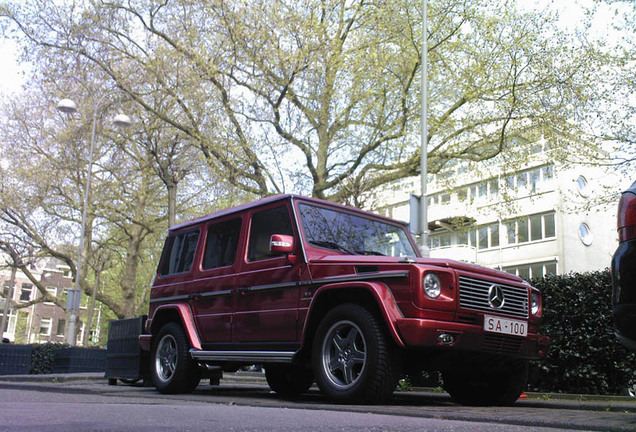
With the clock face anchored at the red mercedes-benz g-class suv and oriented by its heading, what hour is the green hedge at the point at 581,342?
The green hedge is roughly at 9 o'clock from the red mercedes-benz g-class suv.

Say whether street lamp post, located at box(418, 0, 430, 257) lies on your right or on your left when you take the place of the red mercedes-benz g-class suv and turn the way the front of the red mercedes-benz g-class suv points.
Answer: on your left

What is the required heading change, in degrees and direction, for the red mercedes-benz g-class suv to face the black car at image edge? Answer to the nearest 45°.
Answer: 0° — it already faces it

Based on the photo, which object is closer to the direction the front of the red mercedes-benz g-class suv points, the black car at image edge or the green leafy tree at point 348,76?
the black car at image edge

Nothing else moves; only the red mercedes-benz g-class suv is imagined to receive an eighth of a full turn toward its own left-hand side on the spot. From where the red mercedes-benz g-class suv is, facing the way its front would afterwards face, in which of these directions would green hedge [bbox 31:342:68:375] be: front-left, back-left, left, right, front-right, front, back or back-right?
back-left

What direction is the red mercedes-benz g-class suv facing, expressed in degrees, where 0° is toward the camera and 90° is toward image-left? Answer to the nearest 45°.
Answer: approximately 315°
